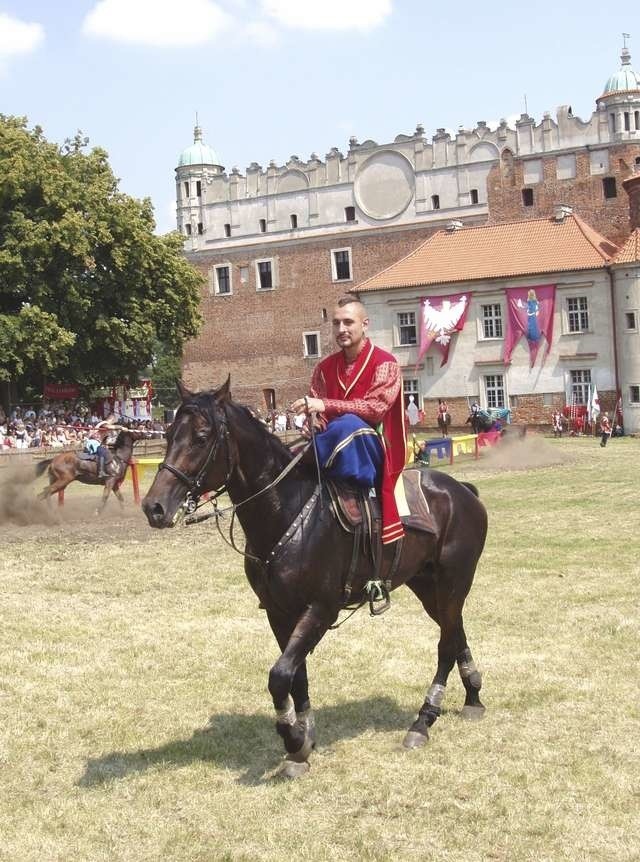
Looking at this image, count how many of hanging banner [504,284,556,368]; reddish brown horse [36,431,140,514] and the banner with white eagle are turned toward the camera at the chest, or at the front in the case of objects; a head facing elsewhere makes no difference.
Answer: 2

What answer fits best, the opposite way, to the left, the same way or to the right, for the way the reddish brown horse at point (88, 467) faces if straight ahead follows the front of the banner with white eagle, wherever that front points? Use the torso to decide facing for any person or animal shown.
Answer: to the left

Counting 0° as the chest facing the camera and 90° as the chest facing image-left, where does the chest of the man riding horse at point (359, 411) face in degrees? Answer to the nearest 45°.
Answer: approximately 45°

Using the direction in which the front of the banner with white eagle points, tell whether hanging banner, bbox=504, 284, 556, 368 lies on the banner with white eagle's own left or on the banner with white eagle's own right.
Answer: on the banner with white eagle's own left

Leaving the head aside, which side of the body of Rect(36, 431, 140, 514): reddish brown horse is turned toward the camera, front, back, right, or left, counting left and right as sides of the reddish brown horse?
right

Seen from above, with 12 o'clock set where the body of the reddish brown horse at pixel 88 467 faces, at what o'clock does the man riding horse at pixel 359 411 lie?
The man riding horse is roughly at 3 o'clock from the reddish brown horse.

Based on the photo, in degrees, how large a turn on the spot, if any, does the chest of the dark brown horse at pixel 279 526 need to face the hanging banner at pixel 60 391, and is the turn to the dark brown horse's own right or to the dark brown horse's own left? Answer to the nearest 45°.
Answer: approximately 135° to the dark brown horse's own right

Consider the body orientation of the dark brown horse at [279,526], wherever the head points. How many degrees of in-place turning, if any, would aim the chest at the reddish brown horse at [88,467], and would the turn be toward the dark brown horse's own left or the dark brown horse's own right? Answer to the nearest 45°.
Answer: approximately 135° to the dark brown horse's own right

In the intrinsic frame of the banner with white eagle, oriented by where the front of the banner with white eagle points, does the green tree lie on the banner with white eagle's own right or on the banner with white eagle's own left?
on the banner with white eagle's own right

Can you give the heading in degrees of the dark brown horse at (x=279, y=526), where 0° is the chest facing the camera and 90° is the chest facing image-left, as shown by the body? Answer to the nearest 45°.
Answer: approximately 45°

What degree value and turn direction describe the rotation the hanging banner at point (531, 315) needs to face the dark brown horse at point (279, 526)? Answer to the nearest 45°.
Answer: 0° — it already faces it

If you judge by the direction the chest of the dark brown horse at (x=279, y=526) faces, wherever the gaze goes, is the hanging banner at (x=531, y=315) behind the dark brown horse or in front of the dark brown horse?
behind
